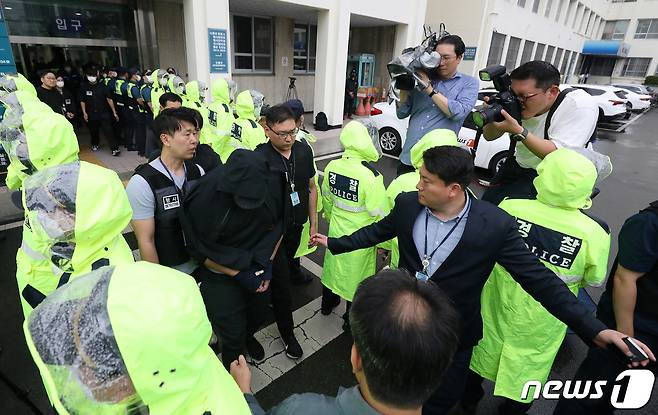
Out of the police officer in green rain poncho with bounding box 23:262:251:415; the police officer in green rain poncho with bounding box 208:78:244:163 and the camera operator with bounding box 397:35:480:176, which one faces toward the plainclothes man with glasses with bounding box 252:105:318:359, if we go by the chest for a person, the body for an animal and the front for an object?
the camera operator

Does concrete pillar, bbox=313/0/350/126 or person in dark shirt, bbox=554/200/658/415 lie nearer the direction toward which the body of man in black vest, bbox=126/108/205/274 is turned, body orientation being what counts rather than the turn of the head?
the person in dark shirt

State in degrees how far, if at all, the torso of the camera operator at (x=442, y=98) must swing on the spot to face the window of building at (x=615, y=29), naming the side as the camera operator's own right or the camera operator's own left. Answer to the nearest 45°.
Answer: approximately 135° to the camera operator's own right

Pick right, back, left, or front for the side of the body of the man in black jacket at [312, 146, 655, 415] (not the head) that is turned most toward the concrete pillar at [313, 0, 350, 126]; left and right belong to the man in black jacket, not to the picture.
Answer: right

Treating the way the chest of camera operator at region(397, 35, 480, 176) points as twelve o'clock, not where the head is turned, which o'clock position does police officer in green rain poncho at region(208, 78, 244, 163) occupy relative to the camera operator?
The police officer in green rain poncho is roughly at 2 o'clock from the camera operator.

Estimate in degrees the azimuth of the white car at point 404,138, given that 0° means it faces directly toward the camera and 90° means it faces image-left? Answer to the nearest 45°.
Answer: approximately 315°

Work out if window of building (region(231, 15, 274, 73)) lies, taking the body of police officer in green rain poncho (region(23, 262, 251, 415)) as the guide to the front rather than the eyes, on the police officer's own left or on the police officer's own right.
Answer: on the police officer's own right

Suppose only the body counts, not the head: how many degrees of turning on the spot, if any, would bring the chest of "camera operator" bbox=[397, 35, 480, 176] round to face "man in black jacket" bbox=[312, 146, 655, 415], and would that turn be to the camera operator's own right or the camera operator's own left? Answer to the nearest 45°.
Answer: approximately 45° to the camera operator's own left
